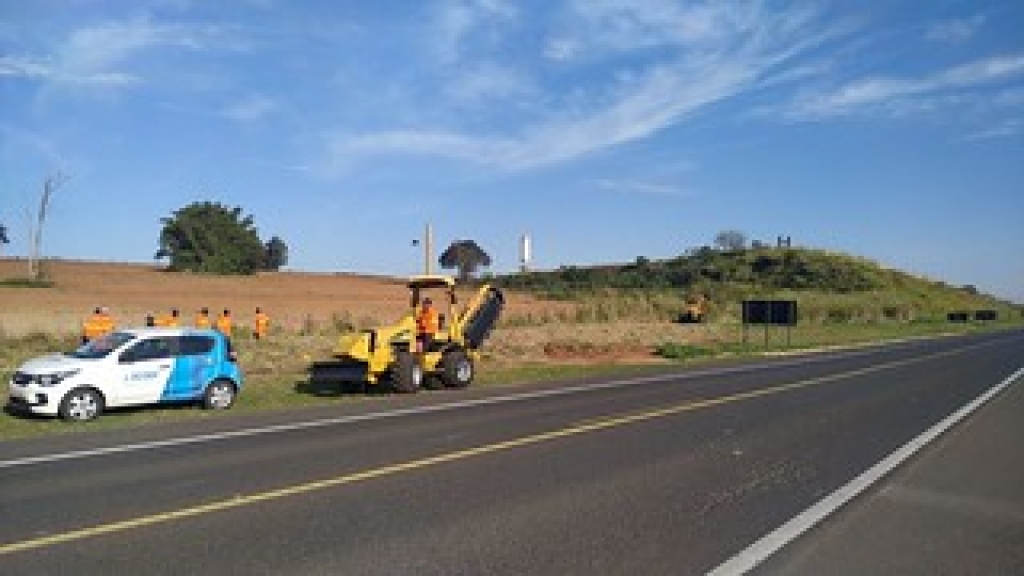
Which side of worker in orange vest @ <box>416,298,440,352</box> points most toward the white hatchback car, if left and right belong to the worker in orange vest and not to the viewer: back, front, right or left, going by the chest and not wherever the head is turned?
front

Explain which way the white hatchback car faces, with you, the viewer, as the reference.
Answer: facing the viewer and to the left of the viewer

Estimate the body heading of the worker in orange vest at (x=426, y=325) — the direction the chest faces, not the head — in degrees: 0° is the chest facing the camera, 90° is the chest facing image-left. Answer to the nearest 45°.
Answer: approximately 45°

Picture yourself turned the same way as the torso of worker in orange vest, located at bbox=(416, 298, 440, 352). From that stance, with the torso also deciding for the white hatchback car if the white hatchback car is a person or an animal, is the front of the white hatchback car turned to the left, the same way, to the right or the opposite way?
the same way

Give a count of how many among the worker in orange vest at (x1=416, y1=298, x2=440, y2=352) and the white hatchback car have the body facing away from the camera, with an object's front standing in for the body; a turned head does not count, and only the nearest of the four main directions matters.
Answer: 0

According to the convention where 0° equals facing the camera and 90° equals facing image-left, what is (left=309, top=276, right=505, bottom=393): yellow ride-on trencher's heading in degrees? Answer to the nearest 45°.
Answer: approximately 45°
